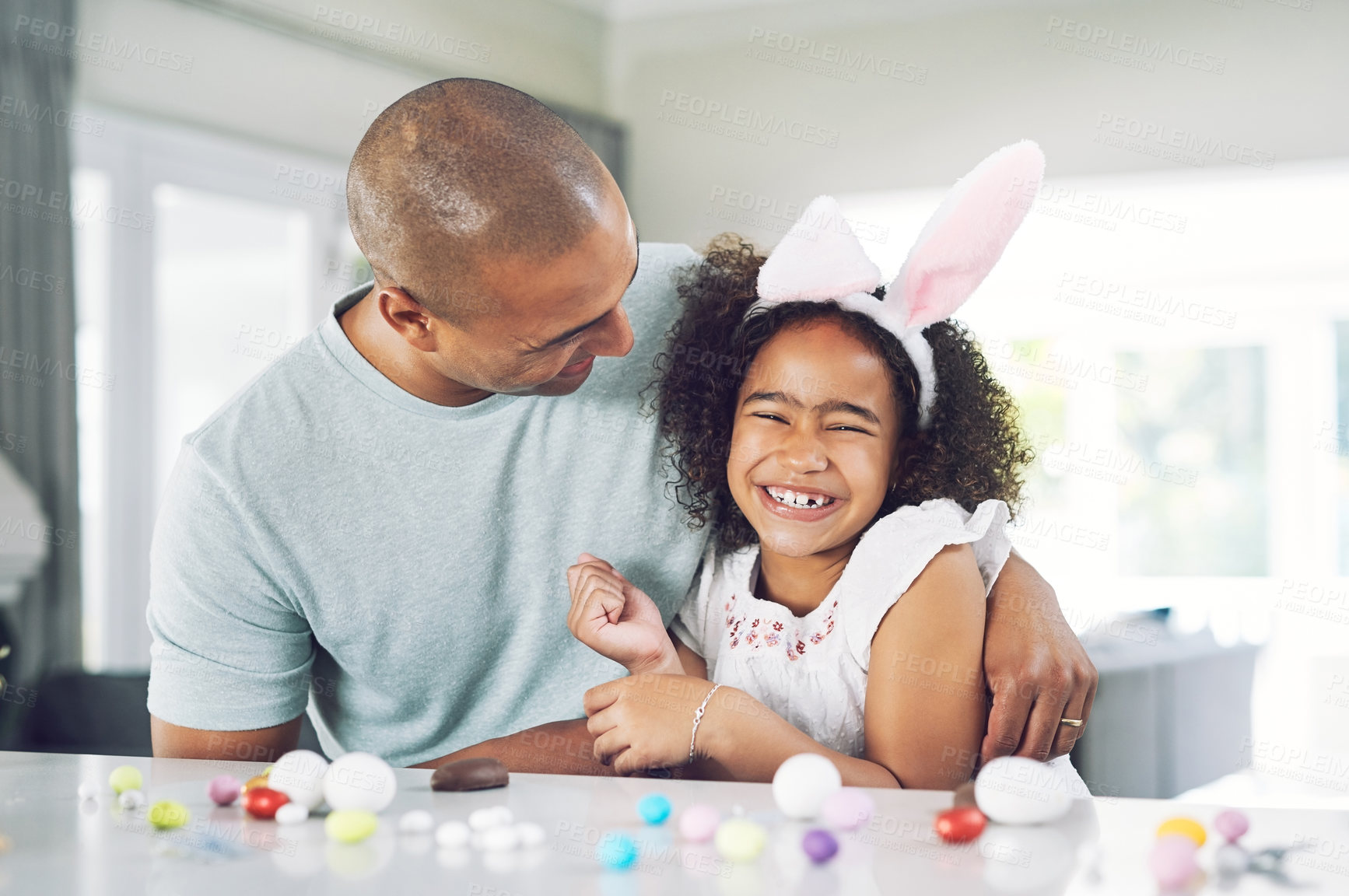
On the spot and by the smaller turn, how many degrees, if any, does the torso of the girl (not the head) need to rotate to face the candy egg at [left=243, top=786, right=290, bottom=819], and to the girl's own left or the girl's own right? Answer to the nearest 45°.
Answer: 0° — they already face it

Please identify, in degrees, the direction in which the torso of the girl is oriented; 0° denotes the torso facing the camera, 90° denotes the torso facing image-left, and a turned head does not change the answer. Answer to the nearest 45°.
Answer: approximately 45°

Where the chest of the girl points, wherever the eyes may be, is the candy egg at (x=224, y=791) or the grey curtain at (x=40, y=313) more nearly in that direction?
the candy egg

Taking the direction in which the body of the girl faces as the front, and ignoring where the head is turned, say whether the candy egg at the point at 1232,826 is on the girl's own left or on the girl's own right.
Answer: on the girl's own left

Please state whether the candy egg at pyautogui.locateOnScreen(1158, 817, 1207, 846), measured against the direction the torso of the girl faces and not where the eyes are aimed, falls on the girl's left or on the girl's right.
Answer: on the girl's left

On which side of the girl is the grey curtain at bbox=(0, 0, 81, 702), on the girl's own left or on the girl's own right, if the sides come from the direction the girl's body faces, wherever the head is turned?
on the girl's own right

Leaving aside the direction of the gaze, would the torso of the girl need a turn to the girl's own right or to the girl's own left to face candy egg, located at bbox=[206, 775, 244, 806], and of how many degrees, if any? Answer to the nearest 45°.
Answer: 0° — they already face it
